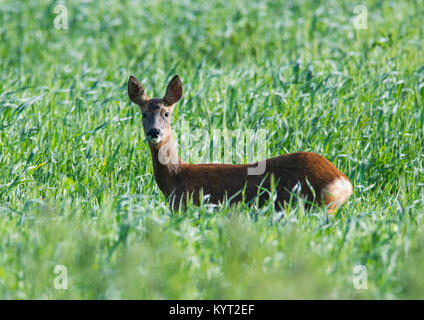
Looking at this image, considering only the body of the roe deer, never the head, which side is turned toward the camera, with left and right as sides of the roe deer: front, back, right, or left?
left
